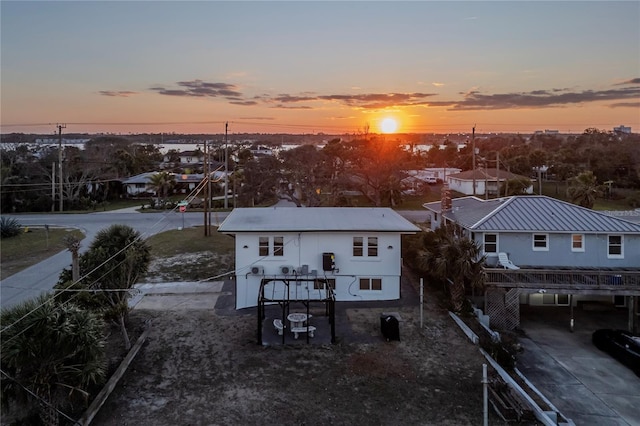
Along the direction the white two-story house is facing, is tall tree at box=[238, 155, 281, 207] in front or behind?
in front

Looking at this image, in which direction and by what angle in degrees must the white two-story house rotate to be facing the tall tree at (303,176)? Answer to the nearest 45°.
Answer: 0° — it already faces it

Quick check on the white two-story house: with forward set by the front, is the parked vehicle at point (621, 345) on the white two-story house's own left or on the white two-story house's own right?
on the white two-story house's own right

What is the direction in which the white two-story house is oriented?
away from the camera

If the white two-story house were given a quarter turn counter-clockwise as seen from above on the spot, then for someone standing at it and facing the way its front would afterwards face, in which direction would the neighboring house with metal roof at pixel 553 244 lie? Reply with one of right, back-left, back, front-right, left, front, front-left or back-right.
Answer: back

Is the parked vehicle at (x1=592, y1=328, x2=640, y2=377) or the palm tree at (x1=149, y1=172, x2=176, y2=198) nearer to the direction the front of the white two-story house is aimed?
the palm tree

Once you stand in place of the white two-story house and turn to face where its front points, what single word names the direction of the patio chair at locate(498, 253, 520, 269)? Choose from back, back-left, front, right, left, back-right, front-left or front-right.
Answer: right
